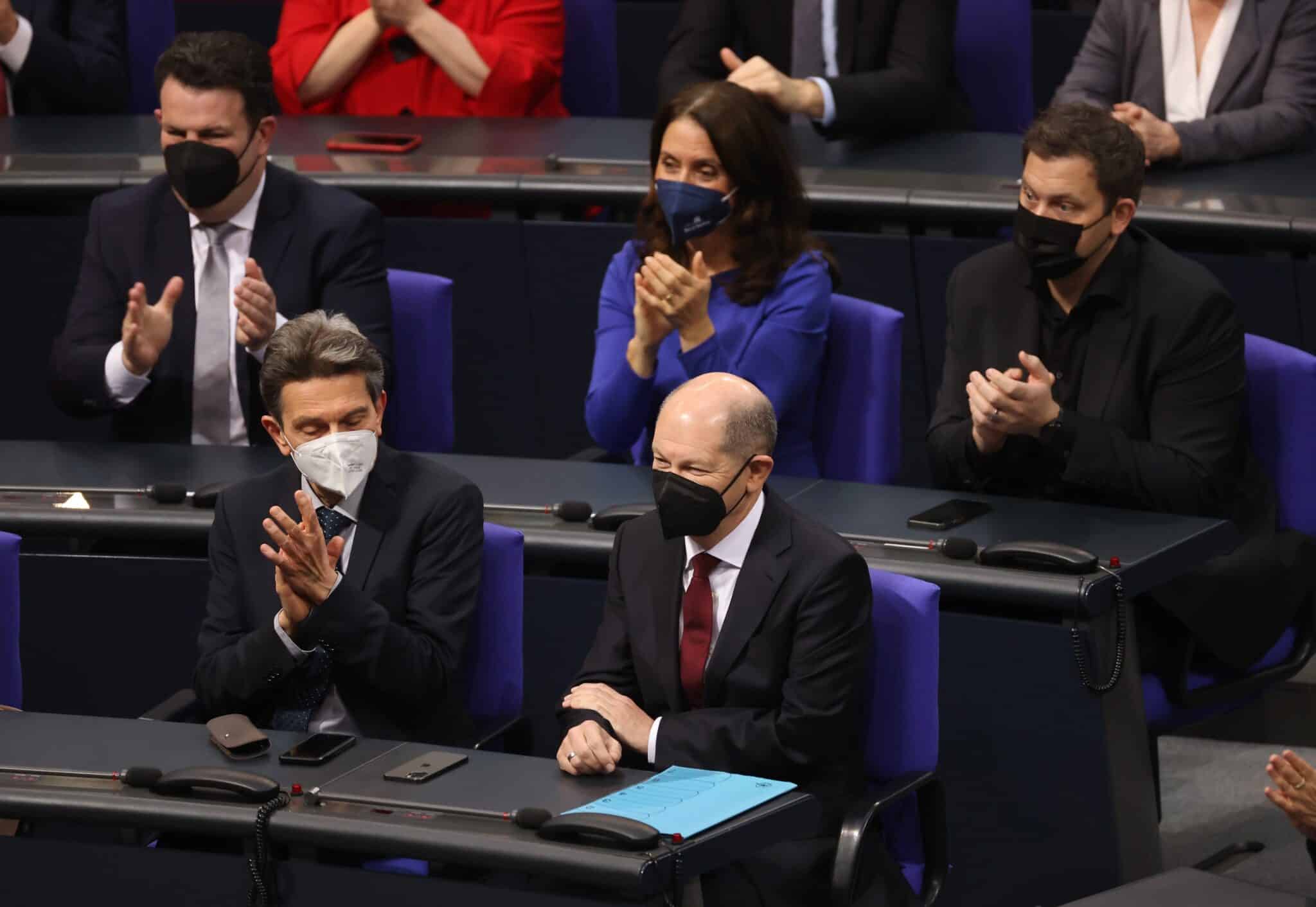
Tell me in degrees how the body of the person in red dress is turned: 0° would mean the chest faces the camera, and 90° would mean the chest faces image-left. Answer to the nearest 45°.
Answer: approximately 0°

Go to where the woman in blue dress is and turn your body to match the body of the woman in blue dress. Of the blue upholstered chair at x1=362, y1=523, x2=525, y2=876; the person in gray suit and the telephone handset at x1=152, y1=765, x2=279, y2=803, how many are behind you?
1

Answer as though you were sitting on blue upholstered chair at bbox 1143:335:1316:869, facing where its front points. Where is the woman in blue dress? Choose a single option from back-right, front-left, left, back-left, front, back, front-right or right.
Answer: front-right

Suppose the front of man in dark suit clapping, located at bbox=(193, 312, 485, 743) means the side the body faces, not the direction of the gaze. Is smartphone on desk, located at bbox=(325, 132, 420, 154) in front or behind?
behind

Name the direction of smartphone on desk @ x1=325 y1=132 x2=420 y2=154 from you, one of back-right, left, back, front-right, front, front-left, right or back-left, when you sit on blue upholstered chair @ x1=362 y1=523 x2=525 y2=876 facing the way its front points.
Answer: back-right

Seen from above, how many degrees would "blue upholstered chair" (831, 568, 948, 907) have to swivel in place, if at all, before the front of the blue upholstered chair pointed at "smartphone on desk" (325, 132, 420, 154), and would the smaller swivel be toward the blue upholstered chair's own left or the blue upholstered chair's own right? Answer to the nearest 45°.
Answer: approximately 90° to the blue upholstered chair's own right

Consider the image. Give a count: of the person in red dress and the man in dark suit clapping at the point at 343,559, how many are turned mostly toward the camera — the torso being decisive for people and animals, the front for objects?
2
